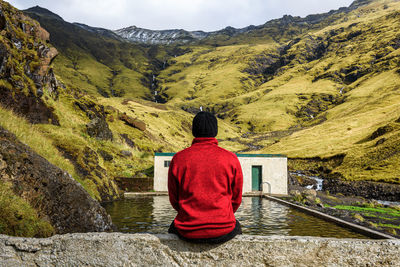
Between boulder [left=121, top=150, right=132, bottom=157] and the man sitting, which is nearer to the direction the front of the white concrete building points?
the man sitting

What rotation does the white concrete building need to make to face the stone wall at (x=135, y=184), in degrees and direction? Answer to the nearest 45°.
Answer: approximately 45° to its right

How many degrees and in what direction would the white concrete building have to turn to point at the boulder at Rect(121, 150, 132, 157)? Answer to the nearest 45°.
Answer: approximately 90° to its right

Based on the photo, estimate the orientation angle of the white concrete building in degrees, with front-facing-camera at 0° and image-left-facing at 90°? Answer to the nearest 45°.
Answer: approximately 0°

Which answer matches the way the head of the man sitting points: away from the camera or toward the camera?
away from the camera

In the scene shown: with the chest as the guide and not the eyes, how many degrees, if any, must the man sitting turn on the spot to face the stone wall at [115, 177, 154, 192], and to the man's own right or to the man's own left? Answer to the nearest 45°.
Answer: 0° — they already face it

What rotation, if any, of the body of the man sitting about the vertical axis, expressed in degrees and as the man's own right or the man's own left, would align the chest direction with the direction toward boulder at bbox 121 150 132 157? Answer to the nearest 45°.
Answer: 0° — they already face it

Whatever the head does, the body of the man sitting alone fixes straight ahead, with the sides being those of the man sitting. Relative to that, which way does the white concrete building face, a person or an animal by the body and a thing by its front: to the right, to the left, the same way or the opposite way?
the opposite way

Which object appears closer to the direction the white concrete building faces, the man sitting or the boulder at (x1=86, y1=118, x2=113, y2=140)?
the man sitting

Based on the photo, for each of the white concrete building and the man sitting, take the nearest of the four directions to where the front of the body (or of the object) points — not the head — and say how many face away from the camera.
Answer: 1

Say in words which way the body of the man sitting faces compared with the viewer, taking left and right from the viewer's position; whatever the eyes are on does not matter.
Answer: facing away from the viewer

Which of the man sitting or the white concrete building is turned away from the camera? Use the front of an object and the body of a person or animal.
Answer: the man sitting
